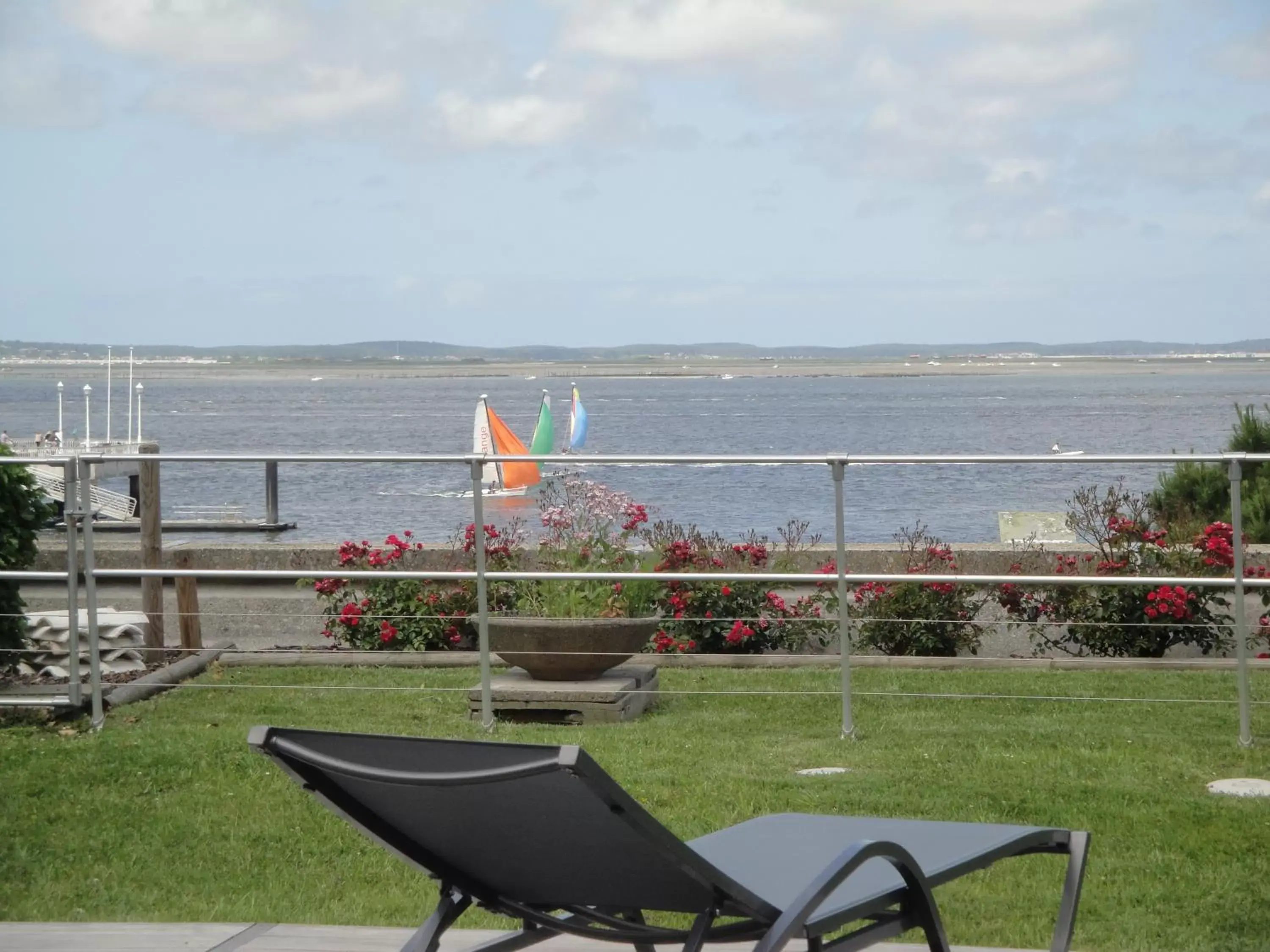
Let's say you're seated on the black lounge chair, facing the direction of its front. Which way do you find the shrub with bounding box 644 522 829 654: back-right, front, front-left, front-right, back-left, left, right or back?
front-left

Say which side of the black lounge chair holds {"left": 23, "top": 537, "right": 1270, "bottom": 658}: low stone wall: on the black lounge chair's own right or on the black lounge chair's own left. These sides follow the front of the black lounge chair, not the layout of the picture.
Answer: on the black lounge chair's own left

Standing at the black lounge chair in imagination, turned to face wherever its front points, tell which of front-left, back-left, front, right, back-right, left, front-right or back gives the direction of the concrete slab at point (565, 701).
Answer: front-left

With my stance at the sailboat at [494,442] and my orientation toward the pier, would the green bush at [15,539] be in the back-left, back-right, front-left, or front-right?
front-left

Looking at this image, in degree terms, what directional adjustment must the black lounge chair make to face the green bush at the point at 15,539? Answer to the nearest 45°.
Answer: approximately 90° to its left

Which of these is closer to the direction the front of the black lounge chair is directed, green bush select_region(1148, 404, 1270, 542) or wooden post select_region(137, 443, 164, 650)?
the green bush

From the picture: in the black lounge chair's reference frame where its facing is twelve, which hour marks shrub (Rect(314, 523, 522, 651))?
The shrub is roughly at 10 o'clock from the black lounge chair.

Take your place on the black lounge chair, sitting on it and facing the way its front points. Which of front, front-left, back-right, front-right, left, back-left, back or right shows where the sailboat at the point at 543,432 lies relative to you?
front-left

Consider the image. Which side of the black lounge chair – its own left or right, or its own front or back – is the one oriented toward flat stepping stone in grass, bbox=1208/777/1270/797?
front

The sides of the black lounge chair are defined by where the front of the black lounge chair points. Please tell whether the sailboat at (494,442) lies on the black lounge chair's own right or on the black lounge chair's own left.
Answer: on the black lounge chair's own left

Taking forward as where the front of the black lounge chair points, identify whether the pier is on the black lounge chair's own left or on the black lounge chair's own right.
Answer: on the black lounge chair's own left

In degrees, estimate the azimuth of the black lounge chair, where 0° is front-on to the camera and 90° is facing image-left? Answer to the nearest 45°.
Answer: approximately 225°
